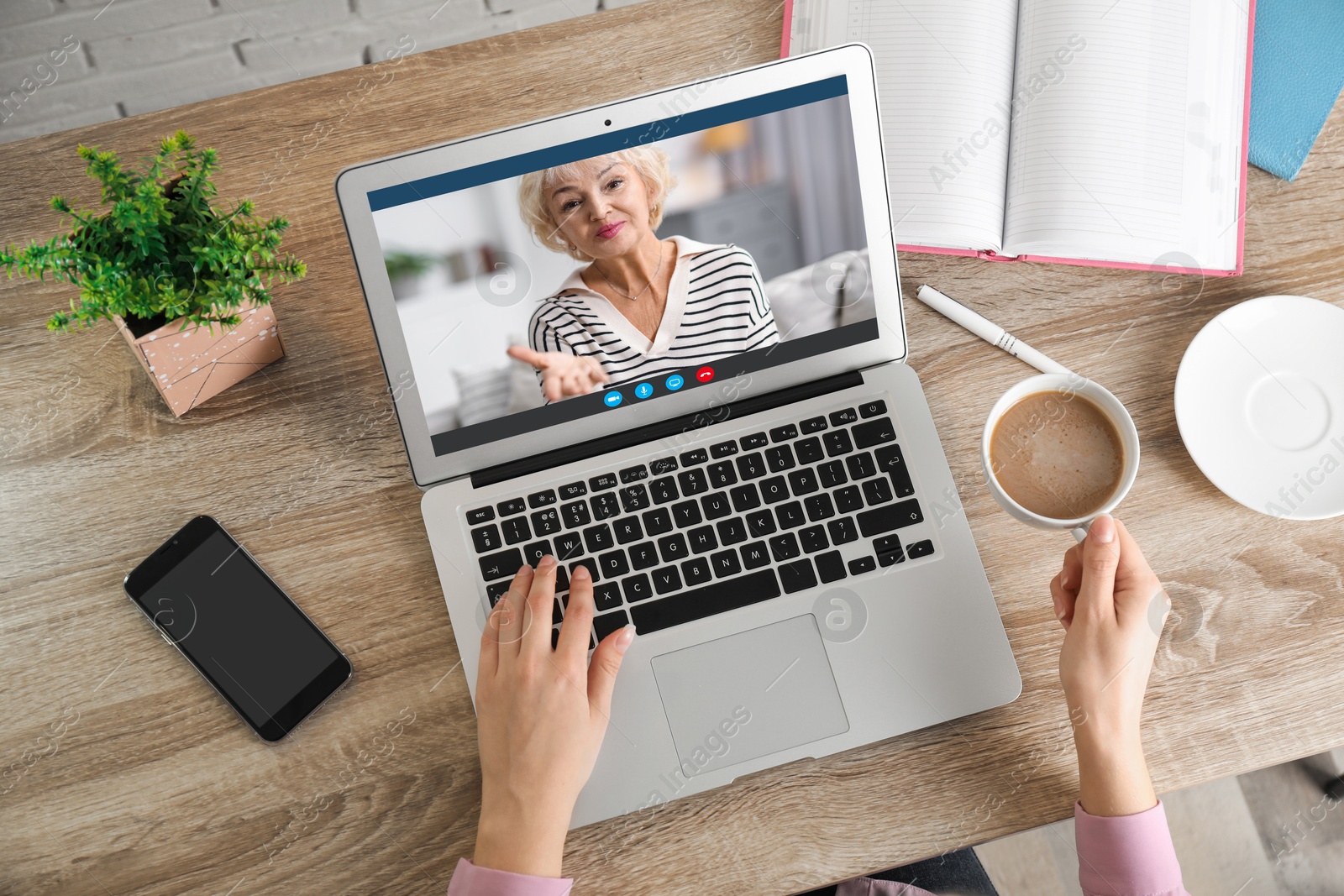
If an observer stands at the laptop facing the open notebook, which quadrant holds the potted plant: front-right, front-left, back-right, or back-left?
back-left

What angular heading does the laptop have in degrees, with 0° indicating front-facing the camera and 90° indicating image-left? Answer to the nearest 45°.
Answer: approximately 0°
